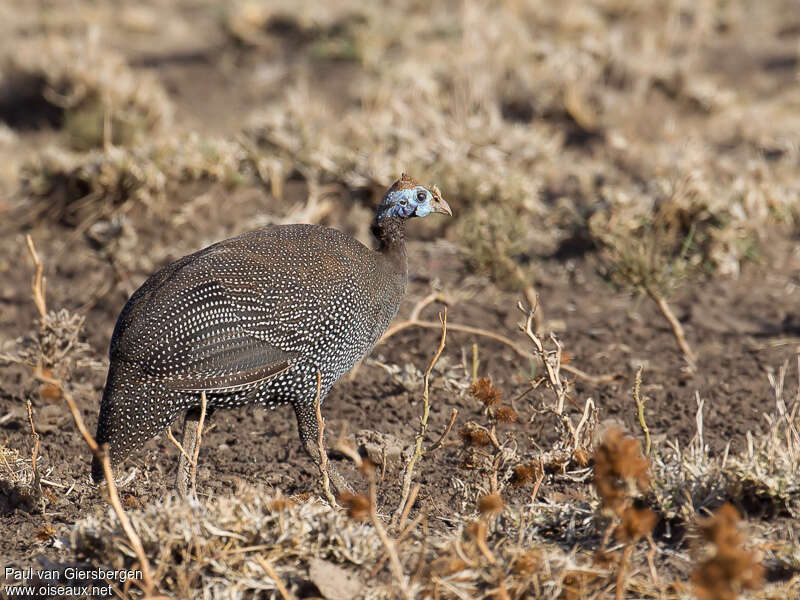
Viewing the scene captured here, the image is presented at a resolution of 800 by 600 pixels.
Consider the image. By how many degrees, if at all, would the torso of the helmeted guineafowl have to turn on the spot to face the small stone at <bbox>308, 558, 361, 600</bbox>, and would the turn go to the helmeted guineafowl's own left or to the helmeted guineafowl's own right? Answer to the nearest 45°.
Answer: approximately 90° to the helmeted guineafowl's own right

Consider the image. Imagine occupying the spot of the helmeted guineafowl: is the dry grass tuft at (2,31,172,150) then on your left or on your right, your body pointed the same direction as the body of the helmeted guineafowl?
on your left

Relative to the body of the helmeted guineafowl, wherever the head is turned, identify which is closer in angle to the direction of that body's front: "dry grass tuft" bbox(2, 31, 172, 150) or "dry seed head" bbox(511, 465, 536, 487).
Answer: the dry seed head

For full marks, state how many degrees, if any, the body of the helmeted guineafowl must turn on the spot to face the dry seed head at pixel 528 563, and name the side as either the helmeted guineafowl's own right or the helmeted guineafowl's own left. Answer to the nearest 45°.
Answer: approximately 45° to the helmeted guineafowl's own right

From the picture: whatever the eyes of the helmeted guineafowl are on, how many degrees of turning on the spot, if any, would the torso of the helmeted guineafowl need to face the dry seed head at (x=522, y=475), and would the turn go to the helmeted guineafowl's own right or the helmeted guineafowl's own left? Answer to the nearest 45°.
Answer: approximately 45° to the helmeted guineafowl's own right

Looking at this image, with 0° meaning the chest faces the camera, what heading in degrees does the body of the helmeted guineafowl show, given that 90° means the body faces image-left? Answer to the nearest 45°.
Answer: approximately 270°

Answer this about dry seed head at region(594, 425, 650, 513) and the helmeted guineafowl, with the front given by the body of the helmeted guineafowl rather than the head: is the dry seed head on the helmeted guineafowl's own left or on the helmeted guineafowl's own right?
on the helmeted guineafowl's own right

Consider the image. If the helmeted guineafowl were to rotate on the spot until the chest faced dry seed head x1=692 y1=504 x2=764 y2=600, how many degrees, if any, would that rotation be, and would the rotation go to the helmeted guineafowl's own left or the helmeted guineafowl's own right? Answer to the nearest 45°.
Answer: approximately 45° to the helmeted guineafowl's own right
